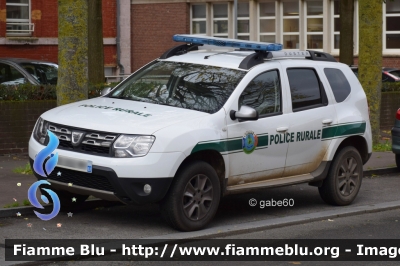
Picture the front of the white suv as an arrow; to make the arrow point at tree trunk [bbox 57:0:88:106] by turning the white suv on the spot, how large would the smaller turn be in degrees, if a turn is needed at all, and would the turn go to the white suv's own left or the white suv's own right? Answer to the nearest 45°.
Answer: approximately 90° to the white suv's own right

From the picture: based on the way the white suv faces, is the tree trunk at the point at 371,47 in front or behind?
behind

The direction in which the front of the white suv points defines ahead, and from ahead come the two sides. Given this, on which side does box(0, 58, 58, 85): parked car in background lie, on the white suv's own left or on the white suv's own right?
on the white suv's own right

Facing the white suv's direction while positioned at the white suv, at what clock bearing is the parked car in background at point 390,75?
The parked car in background is roughly at 5 o'clock from the white suv.

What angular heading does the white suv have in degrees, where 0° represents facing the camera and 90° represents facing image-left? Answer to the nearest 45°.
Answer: approximately 45°

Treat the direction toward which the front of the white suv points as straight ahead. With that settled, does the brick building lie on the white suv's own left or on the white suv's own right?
on the white suv's own right

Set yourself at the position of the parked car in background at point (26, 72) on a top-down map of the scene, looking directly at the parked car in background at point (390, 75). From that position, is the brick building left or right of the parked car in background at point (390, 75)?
left
